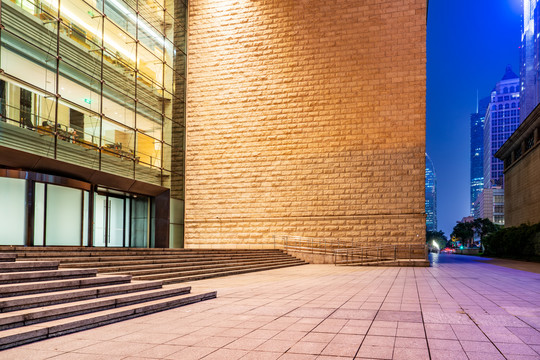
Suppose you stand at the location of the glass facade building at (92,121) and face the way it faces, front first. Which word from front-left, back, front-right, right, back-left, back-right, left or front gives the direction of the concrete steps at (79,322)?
front-right

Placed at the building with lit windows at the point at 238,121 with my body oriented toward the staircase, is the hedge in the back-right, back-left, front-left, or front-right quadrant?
back-left

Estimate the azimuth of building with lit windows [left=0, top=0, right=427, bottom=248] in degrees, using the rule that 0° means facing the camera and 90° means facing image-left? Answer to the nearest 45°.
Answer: approximately 315°

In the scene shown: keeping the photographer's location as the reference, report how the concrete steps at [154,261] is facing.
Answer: facing the viewer and to the right of the viewer

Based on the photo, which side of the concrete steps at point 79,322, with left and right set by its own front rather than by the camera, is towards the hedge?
left

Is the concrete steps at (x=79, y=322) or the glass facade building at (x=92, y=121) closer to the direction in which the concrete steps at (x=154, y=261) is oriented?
the concrete steps

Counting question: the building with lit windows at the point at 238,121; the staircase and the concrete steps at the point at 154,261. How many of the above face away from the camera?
0
